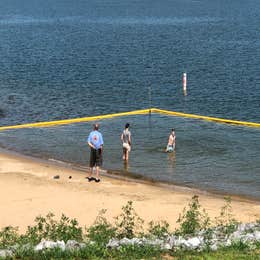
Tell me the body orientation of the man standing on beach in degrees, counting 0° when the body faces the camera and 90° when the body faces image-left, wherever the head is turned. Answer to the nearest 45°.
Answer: approximately 180°

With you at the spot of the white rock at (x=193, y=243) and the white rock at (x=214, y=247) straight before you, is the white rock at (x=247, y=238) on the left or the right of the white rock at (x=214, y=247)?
left

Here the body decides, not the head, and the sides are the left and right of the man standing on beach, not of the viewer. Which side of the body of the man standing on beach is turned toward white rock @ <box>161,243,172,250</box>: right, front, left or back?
back

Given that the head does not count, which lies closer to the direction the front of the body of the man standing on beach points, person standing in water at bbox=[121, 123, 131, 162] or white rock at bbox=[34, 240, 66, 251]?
the person standing in water

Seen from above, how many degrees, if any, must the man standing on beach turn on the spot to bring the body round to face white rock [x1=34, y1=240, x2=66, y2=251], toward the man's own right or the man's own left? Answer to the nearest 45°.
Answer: approximately 180°

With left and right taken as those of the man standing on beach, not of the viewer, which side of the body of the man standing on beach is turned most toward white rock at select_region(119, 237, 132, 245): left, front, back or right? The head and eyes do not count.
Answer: back
